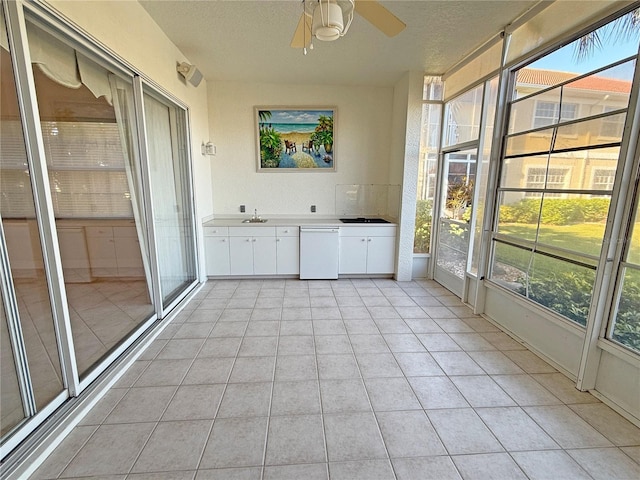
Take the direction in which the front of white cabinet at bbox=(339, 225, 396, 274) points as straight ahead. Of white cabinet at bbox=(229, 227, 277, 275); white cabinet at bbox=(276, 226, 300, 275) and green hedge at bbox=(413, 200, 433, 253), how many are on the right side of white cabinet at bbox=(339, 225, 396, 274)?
2

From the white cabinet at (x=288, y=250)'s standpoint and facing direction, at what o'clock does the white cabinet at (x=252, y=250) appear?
the white cabinet at (x=252, y=250) is roughly at 3 o'clock from the white cabinet at (x=288, y=250).

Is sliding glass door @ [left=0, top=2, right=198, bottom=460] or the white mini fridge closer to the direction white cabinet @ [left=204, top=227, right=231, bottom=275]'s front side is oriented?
the sliding glass door

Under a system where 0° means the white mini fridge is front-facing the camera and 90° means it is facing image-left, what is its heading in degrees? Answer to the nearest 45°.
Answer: approximately 0°

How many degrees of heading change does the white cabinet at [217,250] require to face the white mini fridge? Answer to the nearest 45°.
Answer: approximately 90° to its left

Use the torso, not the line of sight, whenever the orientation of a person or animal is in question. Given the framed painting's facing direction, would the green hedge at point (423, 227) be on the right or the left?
on its left

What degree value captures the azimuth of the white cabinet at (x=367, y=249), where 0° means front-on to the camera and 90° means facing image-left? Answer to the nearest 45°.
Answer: approximately 0°
